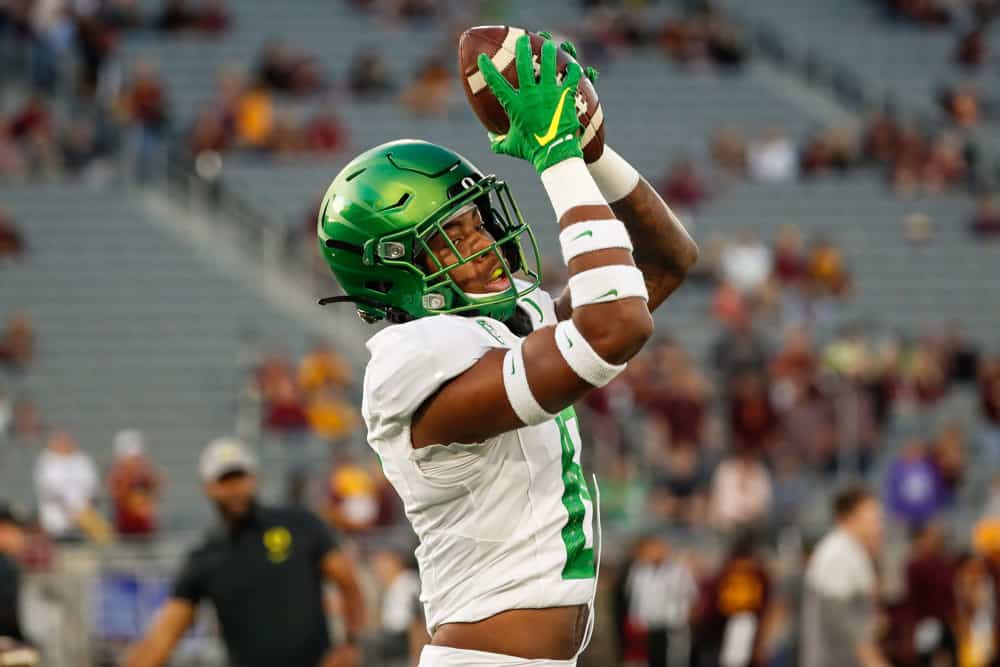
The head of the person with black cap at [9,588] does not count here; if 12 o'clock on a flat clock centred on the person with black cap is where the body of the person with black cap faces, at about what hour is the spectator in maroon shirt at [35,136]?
The spectator in maroon shirt is roughly at 9 o'clock from the person with black cap.

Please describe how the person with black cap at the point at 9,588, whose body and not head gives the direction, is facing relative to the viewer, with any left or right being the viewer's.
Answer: facing to the right of the viewer

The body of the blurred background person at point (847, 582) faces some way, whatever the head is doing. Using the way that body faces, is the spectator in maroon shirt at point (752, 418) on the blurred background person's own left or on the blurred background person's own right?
on the blurred background person's own left

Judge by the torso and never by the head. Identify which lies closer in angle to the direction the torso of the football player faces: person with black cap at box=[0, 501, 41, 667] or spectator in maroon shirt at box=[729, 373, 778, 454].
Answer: the spectator in maroon shirt

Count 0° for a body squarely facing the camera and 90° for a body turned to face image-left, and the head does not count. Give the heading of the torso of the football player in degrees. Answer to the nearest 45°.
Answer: approximately 270°

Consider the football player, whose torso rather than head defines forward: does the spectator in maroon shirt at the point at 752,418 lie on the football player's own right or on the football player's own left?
on the football player's own left
